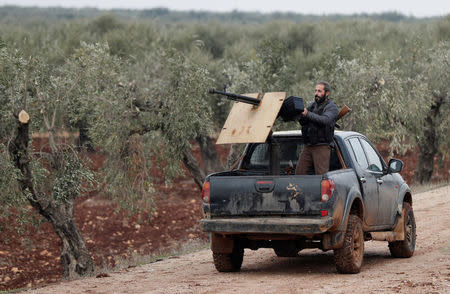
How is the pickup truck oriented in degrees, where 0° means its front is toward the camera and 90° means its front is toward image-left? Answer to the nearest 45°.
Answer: approximately 225°

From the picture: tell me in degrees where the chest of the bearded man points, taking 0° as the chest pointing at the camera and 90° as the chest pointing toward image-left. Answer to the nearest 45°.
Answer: approximately 45°

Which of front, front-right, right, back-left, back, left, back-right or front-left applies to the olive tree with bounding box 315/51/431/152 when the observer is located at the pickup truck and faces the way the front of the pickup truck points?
front-left

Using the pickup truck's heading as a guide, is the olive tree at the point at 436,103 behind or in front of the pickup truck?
in front
